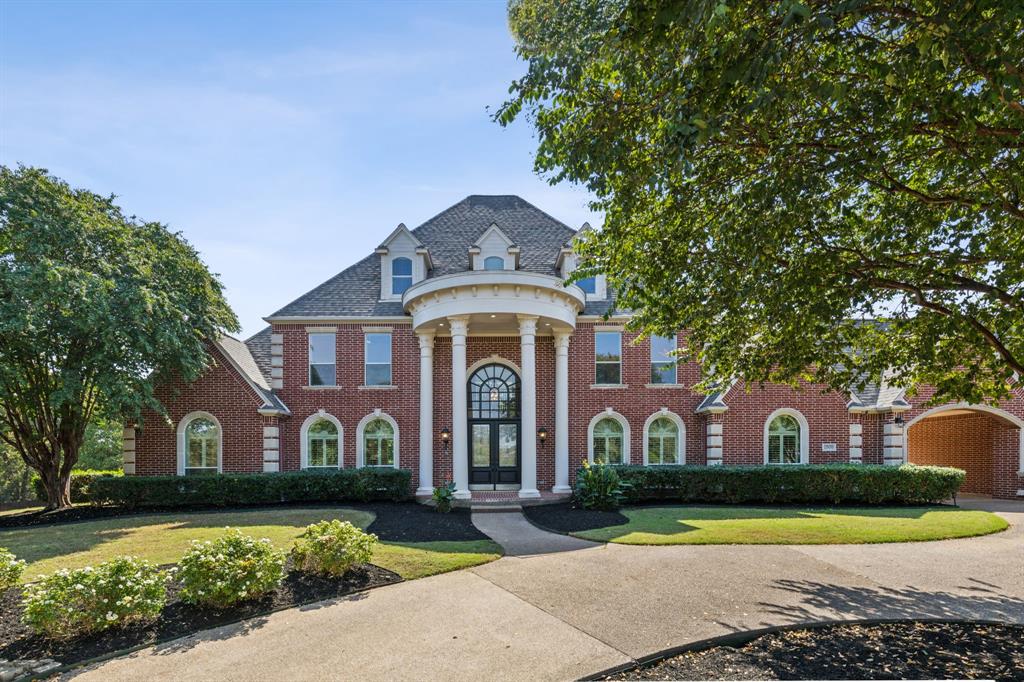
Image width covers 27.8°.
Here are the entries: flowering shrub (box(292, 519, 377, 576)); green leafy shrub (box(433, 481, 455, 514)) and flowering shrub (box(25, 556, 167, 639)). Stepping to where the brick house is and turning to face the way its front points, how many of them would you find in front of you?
3

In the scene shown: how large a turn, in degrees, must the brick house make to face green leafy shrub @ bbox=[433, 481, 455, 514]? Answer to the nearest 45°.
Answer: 0° — it already faces it

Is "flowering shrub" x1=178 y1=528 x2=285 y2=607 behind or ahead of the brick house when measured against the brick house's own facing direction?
ahead

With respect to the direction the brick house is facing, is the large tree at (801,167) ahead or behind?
ahead

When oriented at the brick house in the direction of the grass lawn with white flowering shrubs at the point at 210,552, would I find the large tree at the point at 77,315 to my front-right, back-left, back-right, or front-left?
front-right

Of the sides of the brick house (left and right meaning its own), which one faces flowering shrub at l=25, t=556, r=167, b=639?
front

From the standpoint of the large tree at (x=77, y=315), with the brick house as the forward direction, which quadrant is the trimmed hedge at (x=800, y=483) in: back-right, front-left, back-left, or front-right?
front-right

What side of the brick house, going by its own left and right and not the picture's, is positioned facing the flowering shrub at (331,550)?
front

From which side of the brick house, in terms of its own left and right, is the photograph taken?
front
